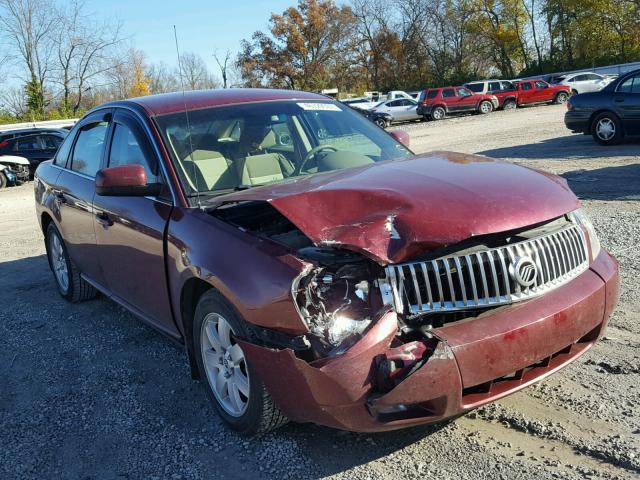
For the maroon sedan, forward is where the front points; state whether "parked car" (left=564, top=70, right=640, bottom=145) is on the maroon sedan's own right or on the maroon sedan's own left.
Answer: on the maroon sedan's own left

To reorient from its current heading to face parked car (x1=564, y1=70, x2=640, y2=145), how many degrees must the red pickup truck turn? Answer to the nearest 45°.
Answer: approximately 90° to its right

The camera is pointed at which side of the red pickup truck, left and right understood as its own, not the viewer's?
right

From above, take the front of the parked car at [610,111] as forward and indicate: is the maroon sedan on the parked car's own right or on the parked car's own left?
on the parked car's own right

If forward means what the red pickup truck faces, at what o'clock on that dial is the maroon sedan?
The maroon sedan is roughly at 3 o'clock from the red pickup truck.

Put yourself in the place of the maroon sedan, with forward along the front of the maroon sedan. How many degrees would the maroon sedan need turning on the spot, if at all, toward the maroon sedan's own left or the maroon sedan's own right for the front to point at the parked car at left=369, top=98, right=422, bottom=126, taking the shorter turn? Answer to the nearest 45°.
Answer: approximately 135° to the maroon sedan's own left

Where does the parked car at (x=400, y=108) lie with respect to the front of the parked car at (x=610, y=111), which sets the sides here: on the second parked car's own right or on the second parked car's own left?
on the second parked car's own left

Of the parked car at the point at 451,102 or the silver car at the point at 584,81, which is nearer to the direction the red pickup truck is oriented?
the silver car

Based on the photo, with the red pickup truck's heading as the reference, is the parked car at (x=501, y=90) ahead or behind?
behind

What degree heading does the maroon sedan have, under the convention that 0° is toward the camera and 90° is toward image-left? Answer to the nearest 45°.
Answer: approximately 315°

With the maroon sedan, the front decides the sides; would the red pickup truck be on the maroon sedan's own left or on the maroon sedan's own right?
on the maroon sedan's own left

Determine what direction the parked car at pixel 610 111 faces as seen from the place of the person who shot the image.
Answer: facing to the right of the viewer
